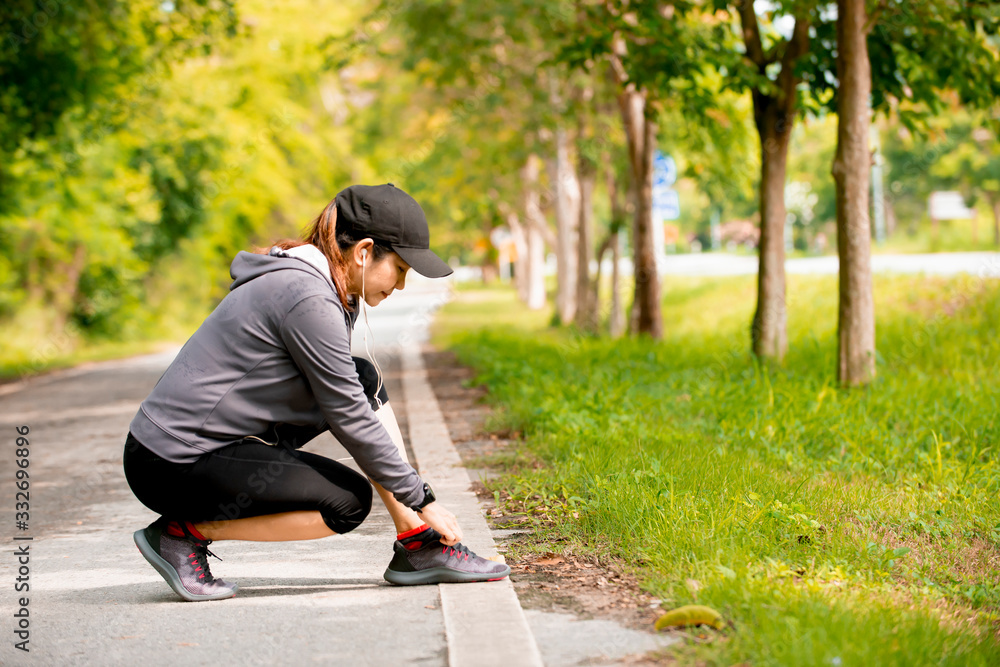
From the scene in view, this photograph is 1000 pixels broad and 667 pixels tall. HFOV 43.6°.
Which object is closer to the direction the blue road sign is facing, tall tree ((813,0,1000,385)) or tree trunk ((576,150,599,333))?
the tall tree

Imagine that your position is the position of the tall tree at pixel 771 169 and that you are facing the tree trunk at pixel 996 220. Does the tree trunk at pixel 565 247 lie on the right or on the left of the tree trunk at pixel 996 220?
left

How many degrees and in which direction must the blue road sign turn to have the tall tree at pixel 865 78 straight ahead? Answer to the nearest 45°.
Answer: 0° — it already faces it

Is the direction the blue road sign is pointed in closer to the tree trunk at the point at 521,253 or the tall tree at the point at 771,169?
the tall tree

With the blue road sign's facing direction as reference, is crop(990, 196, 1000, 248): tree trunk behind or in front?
behind

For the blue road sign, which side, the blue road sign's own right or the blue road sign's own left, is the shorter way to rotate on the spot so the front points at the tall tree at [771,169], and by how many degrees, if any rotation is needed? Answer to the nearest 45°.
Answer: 0° — it already faces it

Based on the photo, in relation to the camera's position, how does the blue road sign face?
facing the viewer

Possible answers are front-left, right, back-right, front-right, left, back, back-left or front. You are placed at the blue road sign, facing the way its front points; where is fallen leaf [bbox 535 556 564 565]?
front
